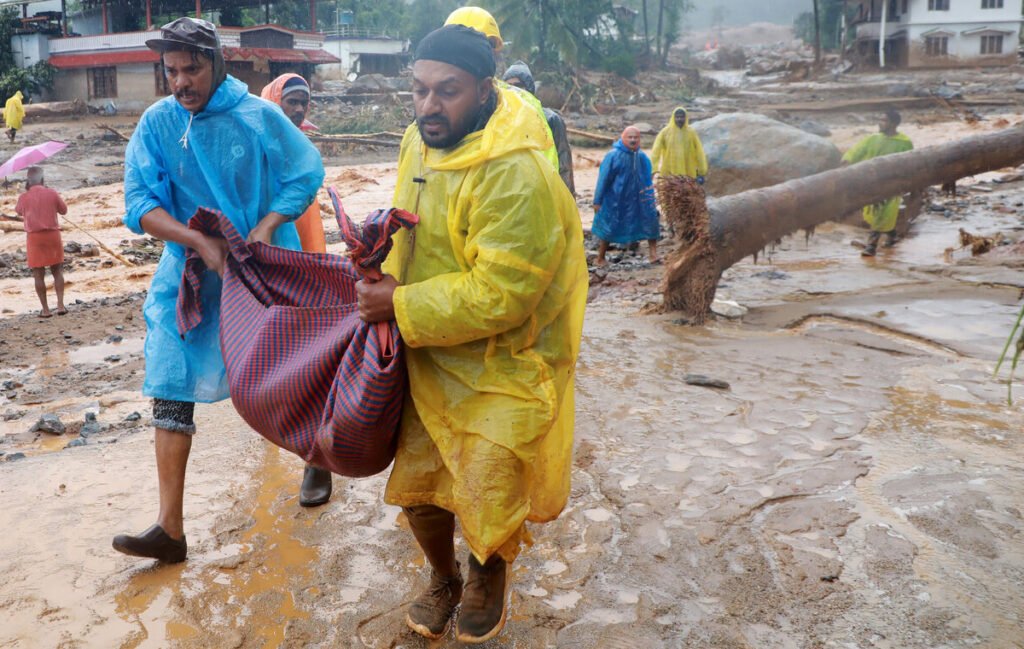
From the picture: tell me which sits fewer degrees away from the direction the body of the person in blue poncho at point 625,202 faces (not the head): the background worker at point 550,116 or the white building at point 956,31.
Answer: the background worker

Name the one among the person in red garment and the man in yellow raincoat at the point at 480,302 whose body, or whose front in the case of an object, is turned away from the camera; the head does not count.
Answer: the person in red garment

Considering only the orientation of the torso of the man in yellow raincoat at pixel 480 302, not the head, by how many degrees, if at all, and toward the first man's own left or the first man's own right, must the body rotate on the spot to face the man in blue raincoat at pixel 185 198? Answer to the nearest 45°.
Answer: approximately 90° to the first man's own right

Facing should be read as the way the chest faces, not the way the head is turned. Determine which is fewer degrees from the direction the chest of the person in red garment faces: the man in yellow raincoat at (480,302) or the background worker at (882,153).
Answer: the background worker

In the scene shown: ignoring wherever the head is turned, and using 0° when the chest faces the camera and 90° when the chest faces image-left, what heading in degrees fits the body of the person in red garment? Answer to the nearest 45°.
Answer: approximately 180°

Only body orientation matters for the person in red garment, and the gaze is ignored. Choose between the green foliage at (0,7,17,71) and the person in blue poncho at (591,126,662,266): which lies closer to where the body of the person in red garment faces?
the green foliage

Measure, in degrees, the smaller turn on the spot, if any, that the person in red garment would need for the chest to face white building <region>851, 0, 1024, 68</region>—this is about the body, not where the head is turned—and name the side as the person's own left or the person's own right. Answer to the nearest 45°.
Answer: approximately 45° to the person's own right
